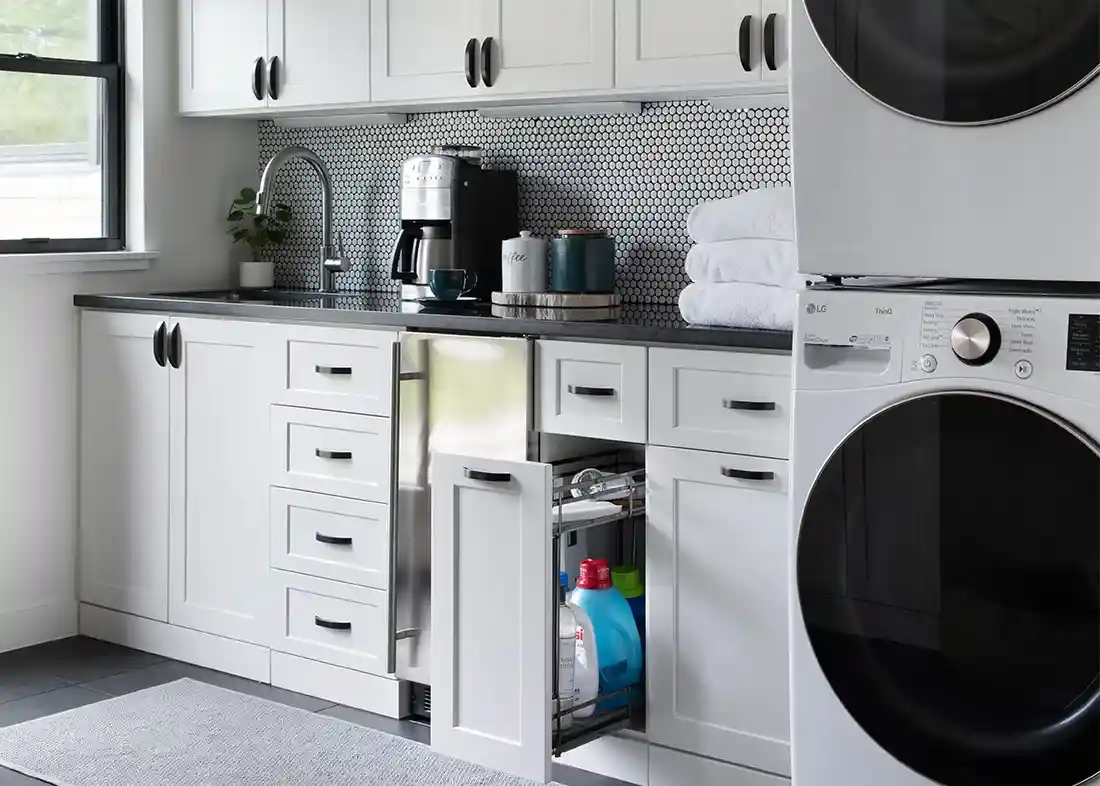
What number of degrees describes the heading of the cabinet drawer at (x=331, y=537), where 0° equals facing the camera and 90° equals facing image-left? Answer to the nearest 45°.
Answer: approximately 45°

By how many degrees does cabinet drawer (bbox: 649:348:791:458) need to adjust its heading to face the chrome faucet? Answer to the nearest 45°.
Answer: approximately 90° to its right

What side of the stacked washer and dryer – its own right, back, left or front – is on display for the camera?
front

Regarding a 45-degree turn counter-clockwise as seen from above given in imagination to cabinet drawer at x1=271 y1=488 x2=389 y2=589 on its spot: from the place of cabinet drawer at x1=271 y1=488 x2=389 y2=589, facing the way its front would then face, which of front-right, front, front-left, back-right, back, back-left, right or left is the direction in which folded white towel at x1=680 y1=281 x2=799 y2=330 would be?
front-left

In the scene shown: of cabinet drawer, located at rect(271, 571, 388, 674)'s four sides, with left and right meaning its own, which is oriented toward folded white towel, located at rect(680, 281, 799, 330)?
left

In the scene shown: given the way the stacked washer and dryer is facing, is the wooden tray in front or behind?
behind

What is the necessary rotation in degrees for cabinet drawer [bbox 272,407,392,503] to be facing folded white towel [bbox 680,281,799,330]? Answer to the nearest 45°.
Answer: approximately 90° to its left

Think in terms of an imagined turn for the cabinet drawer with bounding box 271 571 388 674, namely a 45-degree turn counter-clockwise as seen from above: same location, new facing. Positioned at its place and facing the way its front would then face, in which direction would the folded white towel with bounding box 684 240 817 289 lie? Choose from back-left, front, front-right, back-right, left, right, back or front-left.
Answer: front-left

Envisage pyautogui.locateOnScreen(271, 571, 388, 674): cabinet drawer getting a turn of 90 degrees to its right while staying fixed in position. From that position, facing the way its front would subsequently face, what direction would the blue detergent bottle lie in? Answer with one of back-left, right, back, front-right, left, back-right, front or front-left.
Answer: back

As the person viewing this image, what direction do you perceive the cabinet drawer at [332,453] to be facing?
facing the viewer and to the left of the viewer

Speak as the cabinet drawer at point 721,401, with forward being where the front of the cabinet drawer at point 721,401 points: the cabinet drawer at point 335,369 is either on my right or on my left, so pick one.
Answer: on my right

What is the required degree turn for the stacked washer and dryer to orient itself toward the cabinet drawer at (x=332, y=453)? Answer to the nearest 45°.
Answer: approximately 135° to its right

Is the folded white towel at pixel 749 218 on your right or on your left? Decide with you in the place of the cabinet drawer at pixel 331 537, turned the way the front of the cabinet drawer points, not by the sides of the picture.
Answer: on your left
